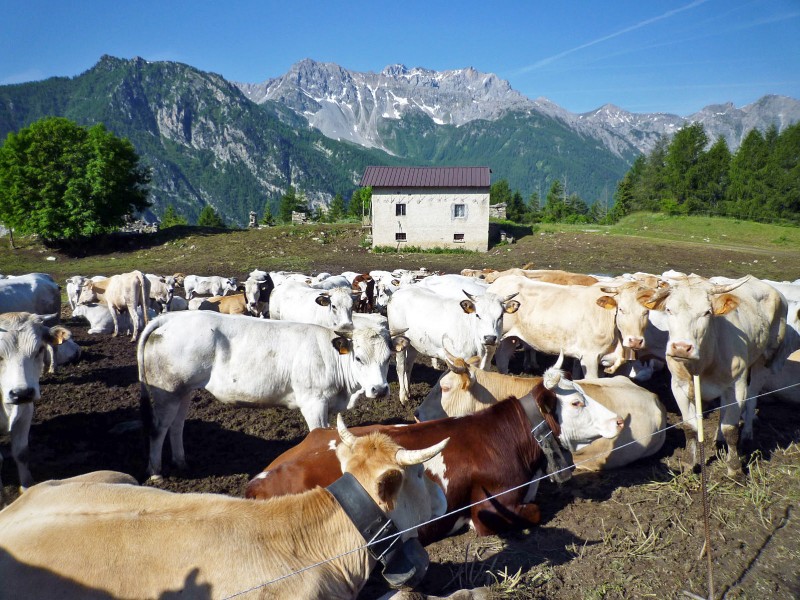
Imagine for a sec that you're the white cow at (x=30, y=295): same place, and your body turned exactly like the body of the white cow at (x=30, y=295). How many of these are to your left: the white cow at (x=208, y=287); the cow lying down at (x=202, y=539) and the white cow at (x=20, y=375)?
2

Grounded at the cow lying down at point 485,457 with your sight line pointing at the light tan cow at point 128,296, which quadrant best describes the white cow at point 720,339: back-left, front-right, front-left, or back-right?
back-right

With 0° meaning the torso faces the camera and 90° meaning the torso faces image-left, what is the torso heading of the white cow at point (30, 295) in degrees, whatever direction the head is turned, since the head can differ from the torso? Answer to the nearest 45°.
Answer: approximately 90°

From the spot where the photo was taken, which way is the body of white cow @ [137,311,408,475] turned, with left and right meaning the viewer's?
facing to the right of the viewer

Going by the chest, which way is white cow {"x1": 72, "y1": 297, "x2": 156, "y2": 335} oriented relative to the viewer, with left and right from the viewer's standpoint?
facing to the left of the viewer

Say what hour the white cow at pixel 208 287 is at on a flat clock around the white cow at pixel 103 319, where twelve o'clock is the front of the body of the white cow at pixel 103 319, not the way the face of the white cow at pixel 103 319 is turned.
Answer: the white cow at pixel 208 287 is roughly at 4 o'clock from the white cow at pixel 103 319.

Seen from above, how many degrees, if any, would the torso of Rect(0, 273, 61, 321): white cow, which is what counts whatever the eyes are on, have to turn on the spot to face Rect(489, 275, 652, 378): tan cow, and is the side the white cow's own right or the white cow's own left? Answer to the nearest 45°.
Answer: approximately 135° to the white cow's own left

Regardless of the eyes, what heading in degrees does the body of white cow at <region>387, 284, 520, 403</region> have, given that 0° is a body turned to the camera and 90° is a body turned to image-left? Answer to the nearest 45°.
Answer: approximately 315°

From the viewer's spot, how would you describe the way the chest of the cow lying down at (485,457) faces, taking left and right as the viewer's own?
facing to the right of the viewer
